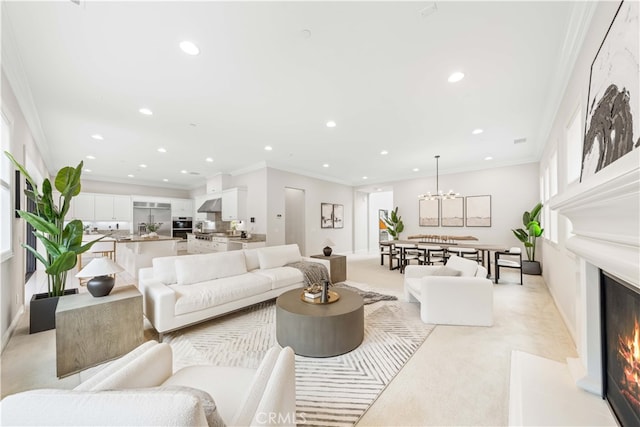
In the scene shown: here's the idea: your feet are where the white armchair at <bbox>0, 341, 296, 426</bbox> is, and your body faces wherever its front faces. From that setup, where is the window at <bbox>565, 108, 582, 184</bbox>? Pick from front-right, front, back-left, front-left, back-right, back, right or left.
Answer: front-right

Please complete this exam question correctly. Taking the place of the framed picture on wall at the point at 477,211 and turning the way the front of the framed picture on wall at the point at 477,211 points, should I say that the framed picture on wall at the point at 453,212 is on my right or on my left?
on my right

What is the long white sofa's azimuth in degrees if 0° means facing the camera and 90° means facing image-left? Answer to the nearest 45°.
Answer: approximately 315°

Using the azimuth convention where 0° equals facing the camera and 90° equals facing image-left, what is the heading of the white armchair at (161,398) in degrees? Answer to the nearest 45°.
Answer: approximately 225°

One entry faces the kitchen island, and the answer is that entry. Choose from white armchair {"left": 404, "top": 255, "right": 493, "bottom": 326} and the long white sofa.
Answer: the white armchair

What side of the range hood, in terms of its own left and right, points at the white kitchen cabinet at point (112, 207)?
right

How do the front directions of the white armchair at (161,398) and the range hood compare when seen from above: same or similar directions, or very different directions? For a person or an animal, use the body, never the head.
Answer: very different directions

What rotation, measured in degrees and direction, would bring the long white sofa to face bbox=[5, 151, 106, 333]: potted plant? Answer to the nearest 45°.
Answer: approximately 135° to its right

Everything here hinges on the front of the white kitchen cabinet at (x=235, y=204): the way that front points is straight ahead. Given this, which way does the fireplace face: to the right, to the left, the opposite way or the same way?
to the right

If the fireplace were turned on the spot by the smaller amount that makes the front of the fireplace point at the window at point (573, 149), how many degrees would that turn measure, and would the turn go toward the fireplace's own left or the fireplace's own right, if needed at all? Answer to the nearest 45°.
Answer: approximately 135° to the fireplace's own right

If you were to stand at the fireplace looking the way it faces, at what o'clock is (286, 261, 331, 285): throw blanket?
The throw blanket is roughly at 2 o'clock from the fireplace.

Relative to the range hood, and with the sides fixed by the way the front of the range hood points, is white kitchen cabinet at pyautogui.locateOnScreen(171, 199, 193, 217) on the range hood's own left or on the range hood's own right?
on the range hood's own right

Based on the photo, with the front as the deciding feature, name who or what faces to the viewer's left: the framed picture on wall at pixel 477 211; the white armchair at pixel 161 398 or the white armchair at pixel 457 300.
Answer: the white armchair at pixel 457 300

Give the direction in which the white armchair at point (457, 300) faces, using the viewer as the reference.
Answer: facing to the left of the viewer

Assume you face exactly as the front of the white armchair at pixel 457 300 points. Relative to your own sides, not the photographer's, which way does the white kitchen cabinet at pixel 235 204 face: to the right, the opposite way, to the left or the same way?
to the left
